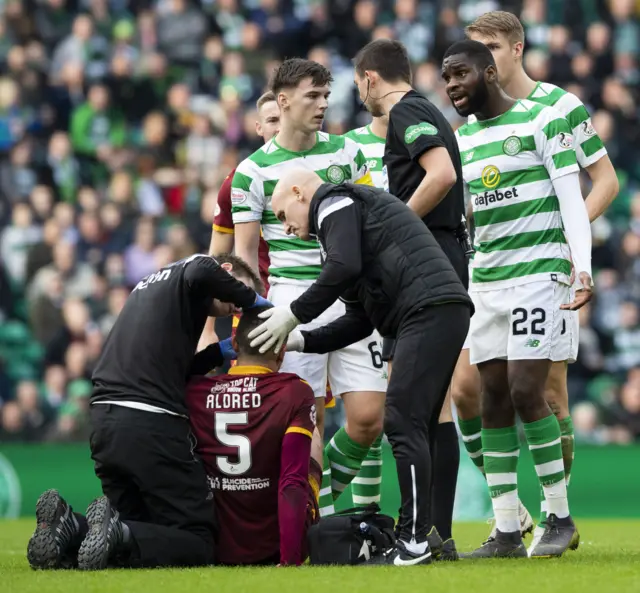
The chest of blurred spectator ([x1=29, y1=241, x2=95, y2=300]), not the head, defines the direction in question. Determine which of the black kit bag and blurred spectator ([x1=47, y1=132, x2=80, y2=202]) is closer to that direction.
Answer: the black kit bag

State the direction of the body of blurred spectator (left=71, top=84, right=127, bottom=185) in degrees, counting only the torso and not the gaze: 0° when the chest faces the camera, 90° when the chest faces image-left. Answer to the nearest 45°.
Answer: approximately 0°

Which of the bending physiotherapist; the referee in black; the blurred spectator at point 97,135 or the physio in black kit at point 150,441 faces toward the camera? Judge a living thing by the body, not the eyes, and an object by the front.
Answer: the blurred spectator

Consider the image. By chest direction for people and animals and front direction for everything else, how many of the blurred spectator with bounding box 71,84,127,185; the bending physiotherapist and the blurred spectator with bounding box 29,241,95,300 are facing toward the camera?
2

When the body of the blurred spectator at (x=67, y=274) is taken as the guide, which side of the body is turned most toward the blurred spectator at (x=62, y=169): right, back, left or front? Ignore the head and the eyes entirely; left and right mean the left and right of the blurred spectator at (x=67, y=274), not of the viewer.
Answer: back

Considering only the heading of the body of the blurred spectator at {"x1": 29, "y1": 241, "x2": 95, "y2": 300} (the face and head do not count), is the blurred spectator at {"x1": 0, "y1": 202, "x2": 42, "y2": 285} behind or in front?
behind

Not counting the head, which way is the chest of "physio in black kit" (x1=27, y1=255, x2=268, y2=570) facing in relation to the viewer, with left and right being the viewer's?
facing away from the viewer and to the right of the viewer

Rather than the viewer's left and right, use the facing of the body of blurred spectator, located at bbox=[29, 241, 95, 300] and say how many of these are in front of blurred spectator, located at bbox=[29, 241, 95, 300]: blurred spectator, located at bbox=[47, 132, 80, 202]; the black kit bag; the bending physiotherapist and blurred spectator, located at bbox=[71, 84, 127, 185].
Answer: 2

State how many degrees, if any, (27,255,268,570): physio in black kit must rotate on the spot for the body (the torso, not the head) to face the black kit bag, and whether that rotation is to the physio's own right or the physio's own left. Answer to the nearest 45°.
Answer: approximately 45° to the physio's own right

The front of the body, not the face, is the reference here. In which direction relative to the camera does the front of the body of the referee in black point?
to the viewer's left
